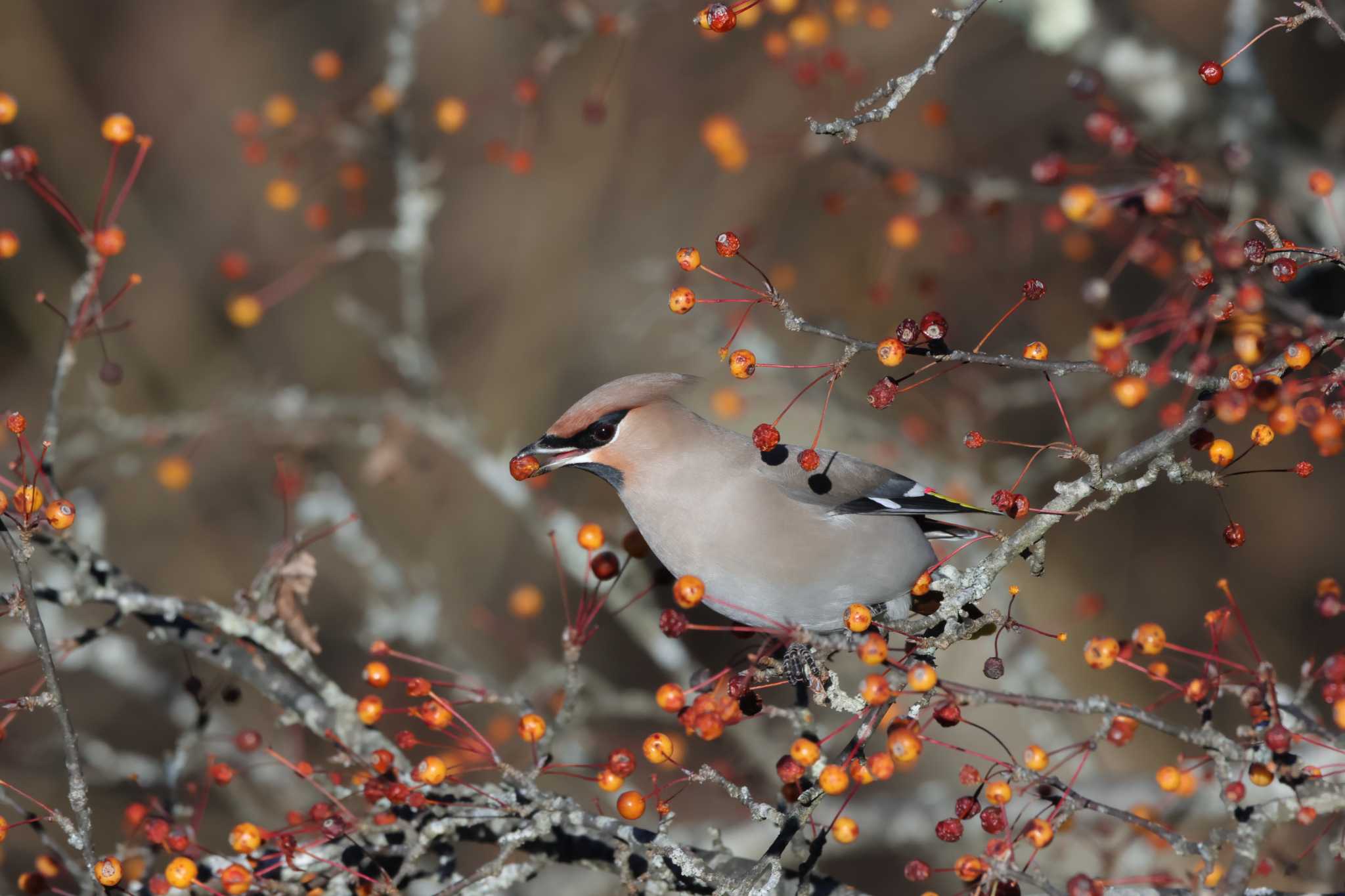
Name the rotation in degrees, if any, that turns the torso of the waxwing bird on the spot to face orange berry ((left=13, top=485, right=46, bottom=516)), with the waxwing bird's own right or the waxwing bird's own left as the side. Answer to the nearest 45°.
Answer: approximately 45° to the waxwing bird's own left

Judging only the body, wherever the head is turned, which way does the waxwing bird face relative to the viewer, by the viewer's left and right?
facing to the left of the viewer

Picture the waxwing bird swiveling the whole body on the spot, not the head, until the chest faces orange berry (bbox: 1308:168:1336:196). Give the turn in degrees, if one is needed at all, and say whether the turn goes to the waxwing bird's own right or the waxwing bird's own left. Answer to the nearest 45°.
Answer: approximately 180°
